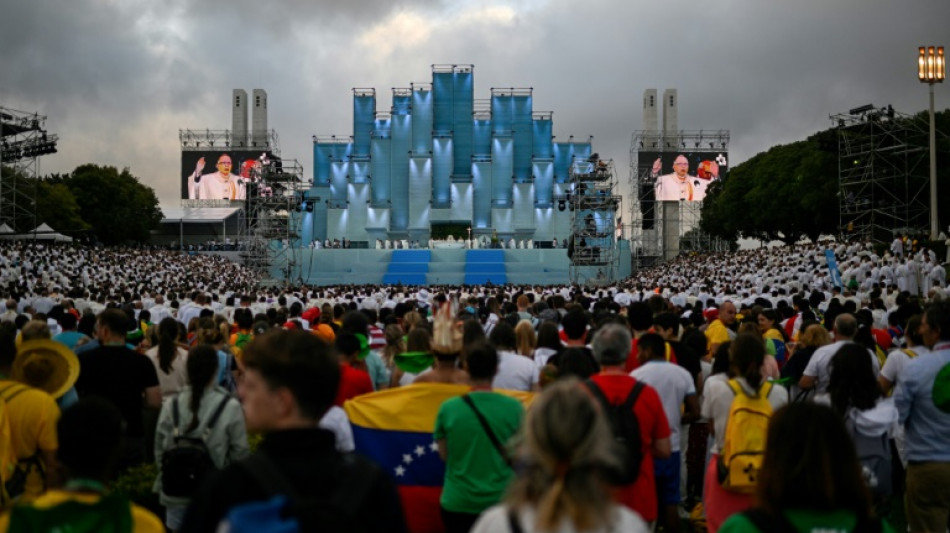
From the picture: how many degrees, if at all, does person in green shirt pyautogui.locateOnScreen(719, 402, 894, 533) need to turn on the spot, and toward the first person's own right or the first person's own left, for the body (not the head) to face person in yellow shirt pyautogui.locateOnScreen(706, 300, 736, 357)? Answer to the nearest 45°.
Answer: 0° — they already face them

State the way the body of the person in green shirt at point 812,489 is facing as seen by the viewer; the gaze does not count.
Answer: away from the camera

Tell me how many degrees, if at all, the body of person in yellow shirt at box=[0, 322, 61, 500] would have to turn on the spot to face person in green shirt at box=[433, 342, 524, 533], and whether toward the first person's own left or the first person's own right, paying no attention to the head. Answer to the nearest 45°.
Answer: approximately 135° to the first person's own right

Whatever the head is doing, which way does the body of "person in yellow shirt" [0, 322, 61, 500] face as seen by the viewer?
away from the camera

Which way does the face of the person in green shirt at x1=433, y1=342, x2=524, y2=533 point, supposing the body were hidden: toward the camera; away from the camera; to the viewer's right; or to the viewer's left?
away from the camera

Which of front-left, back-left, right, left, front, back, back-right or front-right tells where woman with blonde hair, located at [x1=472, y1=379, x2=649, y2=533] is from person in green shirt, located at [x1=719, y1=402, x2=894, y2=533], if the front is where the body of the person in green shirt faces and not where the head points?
back-left

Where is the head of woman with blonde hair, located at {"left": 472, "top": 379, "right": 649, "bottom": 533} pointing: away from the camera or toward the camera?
away from the camera

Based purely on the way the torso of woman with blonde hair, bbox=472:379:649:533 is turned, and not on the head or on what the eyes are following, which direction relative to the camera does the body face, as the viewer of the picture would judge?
away from the camera

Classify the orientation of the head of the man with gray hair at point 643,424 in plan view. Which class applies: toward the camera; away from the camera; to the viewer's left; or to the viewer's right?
away from the camera

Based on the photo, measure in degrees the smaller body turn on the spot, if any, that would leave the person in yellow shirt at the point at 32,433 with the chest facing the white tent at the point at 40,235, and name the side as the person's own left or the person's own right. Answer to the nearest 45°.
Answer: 0° — they already face it

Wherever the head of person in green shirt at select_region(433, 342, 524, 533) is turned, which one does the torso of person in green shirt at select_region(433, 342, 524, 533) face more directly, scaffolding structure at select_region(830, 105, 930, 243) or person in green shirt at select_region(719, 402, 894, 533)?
the scaffolding structure

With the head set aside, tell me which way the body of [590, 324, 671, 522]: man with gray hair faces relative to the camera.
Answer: away from the camera

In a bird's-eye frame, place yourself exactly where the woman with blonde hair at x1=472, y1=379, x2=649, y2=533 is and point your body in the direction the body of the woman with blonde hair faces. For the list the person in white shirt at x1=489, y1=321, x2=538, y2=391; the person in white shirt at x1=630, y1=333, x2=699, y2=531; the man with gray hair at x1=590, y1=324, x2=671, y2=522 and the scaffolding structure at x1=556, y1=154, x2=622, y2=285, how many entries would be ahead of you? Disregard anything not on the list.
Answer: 4

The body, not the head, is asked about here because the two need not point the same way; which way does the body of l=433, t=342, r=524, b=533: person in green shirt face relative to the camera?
away from the camera
